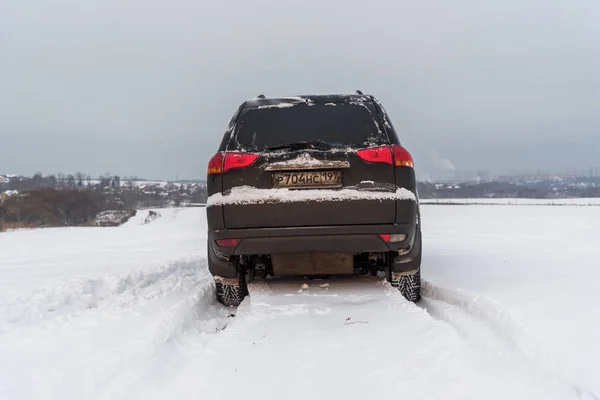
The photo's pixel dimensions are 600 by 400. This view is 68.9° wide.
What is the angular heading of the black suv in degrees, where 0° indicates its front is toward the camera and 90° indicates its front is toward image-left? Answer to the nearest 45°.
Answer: approximately 180°
